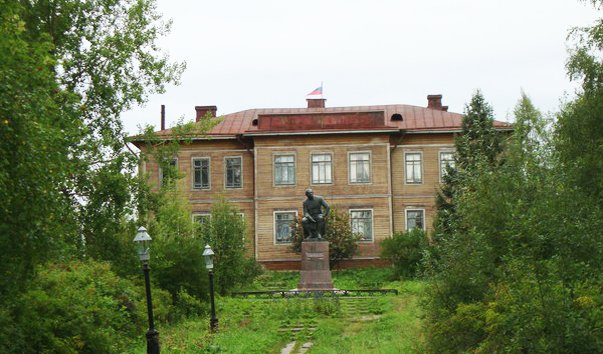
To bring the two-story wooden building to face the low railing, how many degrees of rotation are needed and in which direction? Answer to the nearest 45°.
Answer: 0° — it already faces it

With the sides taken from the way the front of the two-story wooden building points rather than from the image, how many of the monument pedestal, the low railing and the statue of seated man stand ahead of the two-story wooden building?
3

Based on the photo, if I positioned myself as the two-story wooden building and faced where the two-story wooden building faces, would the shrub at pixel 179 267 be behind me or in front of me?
in front

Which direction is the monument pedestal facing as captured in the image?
toward the camera

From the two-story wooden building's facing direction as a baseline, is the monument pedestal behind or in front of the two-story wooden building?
in front

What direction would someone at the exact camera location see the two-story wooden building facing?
facing the viewer

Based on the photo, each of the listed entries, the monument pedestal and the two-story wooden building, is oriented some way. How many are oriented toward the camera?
2

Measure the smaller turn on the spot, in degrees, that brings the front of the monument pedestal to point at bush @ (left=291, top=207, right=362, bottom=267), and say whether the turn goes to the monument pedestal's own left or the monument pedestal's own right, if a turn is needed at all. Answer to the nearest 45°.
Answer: approximately 180°

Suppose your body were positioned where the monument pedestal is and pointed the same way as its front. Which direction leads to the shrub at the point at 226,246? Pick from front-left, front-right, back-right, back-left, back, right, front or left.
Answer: back-right

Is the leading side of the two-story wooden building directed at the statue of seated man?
yes

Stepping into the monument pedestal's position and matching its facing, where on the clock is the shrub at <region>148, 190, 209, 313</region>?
The shrub is roughly at 2 o'clock from the monument pedestal.

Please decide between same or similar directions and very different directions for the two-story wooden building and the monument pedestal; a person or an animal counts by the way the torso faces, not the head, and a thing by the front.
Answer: same or similar directions
